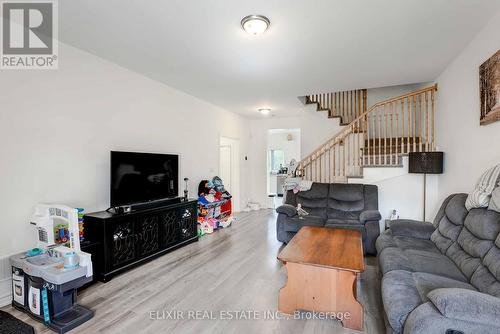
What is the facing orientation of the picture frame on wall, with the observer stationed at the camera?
facing the viewer and to the left of the viewer

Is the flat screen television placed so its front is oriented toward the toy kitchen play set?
no

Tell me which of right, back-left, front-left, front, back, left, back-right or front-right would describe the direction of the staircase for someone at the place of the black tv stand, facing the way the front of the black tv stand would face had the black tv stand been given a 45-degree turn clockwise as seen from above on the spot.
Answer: left

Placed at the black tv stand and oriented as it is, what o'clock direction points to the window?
The window is roughly at 9 o'clock from the black tv stand.

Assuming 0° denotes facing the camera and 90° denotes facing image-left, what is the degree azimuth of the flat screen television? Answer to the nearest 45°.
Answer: approximately 315°

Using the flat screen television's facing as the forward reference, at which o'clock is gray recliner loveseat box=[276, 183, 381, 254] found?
The gray recliner loveseat is roughly at 11 o'clock from the flat screen television.

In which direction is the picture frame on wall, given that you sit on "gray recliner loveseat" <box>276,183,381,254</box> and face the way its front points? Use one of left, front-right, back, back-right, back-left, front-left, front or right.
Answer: front-left

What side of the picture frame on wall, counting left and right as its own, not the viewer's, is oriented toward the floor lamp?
right

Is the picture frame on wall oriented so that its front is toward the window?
no

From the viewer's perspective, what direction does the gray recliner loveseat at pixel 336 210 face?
toward the camera

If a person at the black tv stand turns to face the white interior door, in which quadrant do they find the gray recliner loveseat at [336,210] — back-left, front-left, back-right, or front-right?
front-right

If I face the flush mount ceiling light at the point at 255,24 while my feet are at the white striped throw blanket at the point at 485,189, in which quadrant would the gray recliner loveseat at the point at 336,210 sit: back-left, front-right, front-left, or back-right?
front-right

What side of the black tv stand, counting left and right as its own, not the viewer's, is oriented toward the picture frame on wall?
front

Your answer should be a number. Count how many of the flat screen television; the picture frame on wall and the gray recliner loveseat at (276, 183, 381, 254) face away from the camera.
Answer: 0

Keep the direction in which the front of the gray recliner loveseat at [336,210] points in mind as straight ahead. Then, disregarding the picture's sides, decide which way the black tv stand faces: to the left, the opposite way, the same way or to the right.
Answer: to the left

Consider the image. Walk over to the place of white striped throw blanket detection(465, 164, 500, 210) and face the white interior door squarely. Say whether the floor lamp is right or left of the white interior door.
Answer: right

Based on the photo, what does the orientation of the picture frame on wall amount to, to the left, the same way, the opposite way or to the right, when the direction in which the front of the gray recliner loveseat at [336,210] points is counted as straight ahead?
to the right

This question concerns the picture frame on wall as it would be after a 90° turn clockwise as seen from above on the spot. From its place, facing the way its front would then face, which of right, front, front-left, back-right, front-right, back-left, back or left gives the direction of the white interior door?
front-left

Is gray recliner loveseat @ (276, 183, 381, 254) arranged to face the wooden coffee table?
yes

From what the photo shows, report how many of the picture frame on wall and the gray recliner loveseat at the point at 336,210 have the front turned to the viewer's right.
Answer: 0

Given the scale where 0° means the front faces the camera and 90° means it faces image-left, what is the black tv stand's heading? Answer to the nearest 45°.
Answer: approximately 315°
